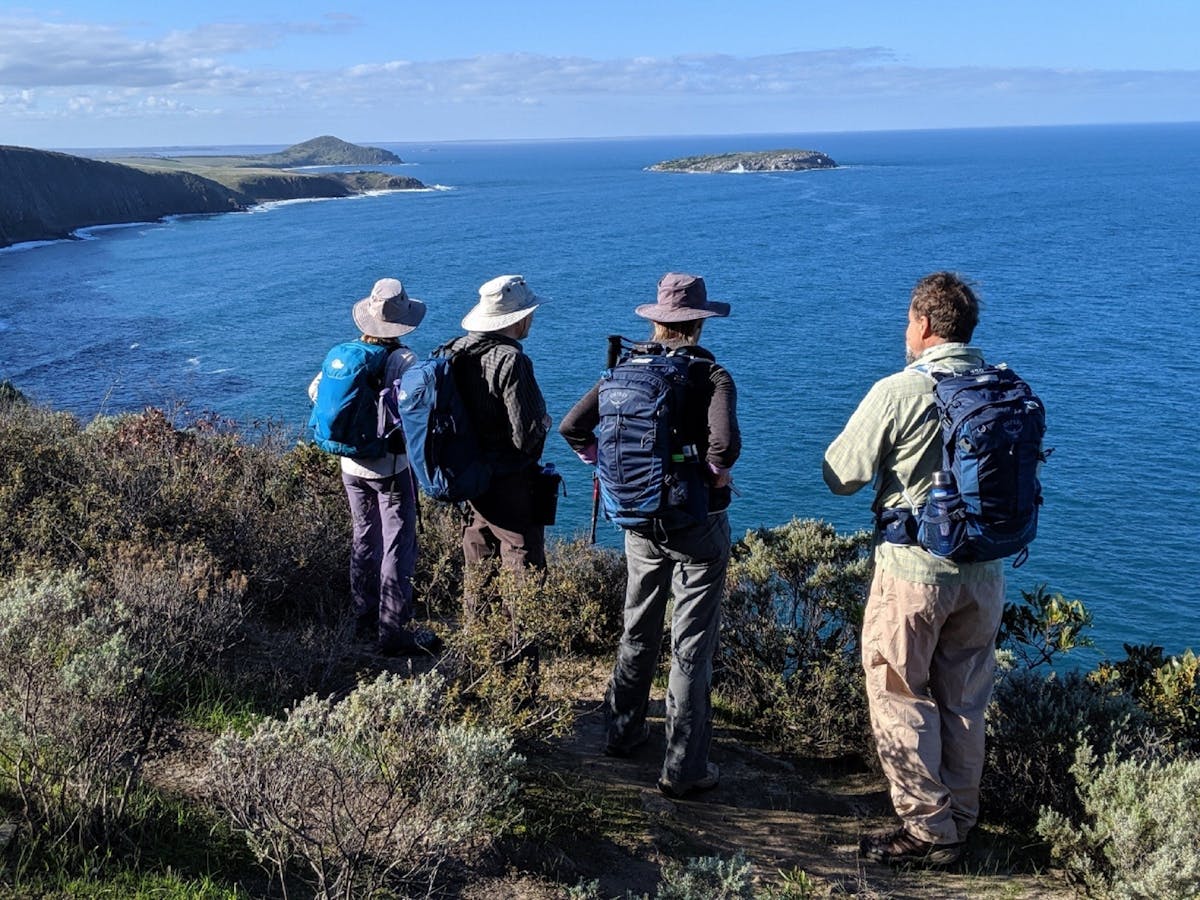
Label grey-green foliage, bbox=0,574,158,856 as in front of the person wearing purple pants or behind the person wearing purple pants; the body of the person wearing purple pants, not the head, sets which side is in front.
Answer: behind

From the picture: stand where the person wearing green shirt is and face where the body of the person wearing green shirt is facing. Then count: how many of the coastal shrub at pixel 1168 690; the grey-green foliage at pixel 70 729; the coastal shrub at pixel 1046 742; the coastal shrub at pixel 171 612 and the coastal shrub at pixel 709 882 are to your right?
2

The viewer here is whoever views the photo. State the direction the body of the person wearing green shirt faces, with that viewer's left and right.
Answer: facing away from the viewer and to the left of the viewer

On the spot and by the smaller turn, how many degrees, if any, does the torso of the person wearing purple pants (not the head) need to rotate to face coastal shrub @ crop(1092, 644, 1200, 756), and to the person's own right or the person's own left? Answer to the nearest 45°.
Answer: approximately 45° to the person's own right

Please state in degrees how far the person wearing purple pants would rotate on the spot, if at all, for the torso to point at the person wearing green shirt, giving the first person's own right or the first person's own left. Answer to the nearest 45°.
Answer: approximately 90° to the first person's own right

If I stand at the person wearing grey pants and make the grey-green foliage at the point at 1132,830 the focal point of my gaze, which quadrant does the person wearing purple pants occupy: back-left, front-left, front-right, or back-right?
back-left

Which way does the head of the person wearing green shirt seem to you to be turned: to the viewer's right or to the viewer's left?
to the viewer's left

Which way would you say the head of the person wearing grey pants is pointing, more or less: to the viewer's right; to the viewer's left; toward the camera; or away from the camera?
away from the camera

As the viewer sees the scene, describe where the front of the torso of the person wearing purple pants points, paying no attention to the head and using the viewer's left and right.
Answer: facing away from the viewer and to the right of the viewer

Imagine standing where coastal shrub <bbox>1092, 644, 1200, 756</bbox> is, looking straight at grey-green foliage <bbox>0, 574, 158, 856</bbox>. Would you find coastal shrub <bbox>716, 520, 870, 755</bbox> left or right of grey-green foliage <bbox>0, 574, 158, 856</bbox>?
right

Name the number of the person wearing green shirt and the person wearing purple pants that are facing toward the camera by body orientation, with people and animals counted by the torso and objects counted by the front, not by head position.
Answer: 0

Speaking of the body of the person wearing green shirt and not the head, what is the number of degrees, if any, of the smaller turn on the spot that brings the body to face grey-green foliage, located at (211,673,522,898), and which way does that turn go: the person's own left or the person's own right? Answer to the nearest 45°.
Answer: approximately 90° to the person's own left

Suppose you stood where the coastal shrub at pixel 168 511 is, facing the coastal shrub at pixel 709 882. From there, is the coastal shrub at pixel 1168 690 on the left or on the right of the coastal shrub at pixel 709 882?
left

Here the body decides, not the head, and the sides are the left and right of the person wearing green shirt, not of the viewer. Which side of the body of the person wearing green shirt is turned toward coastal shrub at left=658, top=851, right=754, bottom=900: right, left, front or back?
left

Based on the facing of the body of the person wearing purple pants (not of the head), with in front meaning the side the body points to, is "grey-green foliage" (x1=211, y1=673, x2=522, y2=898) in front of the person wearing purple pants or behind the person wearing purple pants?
behind

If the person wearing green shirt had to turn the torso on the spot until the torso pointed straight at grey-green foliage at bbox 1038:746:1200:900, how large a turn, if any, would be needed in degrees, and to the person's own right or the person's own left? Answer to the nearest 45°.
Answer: approximately 135° to the person's own right
